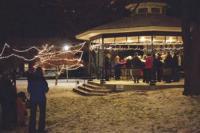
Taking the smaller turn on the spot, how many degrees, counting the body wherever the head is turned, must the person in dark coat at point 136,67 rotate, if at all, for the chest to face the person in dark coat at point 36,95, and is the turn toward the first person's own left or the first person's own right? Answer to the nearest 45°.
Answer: approximately 180°

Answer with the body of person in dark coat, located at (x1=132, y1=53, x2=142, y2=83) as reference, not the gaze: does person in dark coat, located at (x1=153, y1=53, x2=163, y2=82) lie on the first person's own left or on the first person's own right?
on the first person's own right

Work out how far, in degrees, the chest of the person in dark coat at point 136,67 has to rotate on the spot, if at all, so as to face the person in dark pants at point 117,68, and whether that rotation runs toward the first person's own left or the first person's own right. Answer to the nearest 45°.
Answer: approximately 45° to the first person's own left

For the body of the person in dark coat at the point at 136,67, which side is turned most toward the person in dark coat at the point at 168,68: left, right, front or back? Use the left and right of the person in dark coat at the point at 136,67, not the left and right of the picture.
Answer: right

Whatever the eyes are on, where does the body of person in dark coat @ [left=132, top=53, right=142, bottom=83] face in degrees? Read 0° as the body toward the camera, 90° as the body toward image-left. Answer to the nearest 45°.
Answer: approximately 180°
